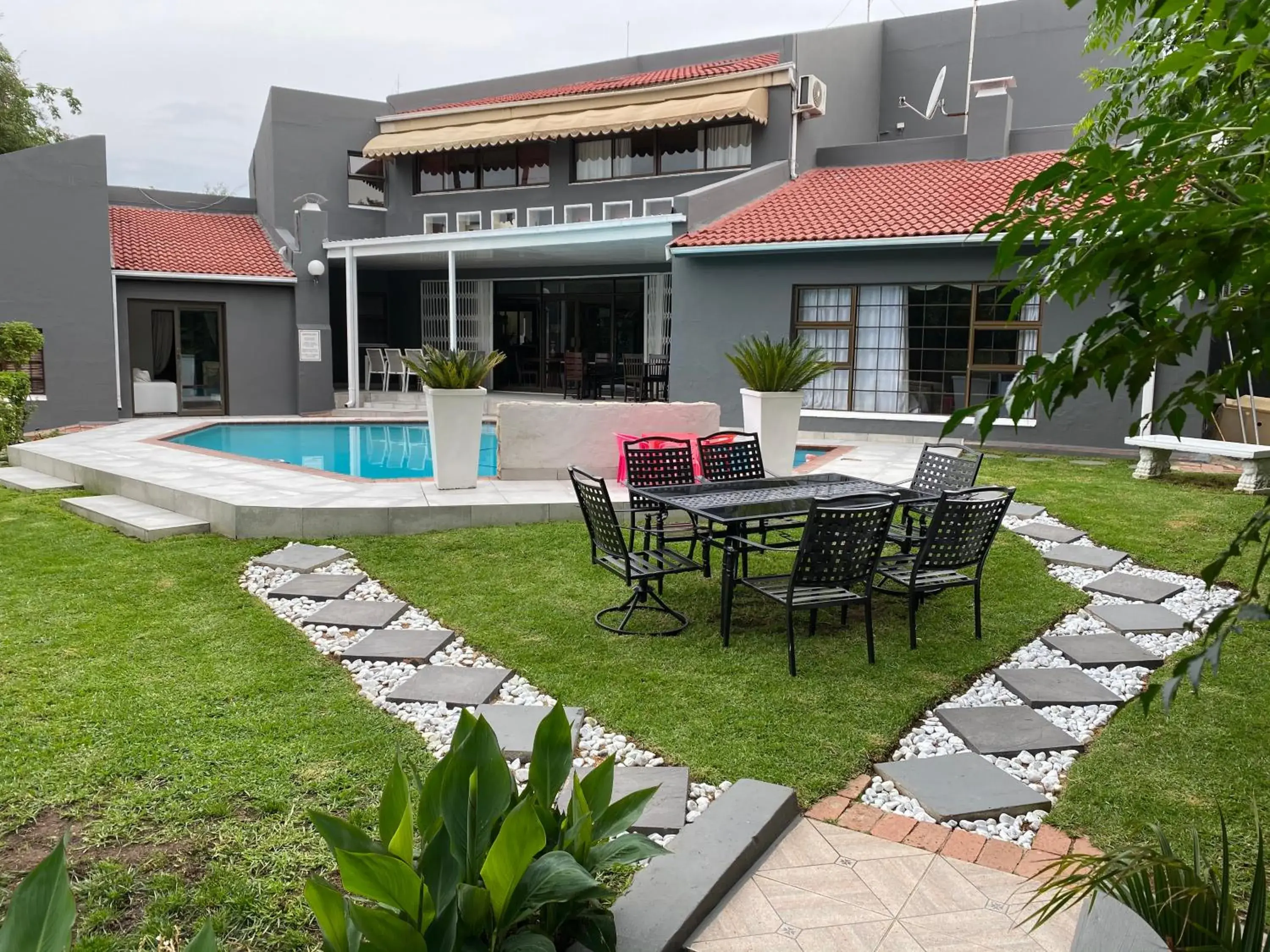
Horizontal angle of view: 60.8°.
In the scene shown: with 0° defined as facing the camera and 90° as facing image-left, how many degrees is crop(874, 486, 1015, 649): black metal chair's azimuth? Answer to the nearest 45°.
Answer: approximately 135°

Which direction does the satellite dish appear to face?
to the viewer's left

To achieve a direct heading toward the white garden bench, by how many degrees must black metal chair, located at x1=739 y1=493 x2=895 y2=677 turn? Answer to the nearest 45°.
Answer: approximately 90° to its right

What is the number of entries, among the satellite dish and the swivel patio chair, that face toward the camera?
0

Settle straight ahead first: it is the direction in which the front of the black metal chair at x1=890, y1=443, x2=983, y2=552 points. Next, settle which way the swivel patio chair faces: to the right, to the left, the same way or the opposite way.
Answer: the opposite way

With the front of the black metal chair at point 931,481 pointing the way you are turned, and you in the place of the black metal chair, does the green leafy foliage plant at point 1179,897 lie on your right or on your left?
on your left

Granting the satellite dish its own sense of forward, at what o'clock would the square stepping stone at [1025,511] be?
The square stepping stone is roughly at 9 o'clock from the satellite dish.

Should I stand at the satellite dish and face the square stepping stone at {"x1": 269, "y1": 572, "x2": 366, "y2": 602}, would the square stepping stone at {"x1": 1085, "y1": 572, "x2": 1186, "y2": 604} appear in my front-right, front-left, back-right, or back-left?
front-left

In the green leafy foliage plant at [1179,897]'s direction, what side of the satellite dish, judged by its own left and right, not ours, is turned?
left

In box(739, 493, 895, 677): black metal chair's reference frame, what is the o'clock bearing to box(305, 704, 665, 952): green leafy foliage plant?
The green leafy foliage plant is roughly at 8 o'clock from the black metal chair.

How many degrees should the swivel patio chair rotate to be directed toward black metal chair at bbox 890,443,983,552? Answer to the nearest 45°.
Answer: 0° — it already faces it

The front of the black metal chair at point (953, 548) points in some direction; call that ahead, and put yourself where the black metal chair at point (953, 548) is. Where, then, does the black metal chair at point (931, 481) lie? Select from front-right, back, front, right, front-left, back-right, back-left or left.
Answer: front-right

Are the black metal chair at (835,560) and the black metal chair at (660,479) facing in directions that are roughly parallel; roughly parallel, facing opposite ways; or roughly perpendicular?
roughly parallel, facing opposite ways

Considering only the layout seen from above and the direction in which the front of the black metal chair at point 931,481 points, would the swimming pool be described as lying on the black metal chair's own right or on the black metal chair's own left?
on the black metal chair's own right

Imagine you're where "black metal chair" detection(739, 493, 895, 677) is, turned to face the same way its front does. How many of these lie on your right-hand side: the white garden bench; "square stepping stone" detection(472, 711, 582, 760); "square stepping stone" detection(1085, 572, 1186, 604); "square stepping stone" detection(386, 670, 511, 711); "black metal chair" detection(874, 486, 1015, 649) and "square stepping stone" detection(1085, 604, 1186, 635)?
4

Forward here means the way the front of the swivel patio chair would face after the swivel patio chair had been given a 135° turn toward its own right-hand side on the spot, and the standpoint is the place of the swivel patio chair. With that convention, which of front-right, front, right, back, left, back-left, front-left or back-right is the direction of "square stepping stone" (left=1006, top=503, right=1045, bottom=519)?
back-left

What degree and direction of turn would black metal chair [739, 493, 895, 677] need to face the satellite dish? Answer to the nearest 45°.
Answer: approximately 45° to its right

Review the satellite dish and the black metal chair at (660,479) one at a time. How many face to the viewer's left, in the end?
1

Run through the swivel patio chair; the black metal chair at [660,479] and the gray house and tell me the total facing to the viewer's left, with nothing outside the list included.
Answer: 0

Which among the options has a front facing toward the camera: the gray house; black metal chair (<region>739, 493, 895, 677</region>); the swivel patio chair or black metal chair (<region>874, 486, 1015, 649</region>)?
the gray house

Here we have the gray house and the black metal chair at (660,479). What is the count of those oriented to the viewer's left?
0
